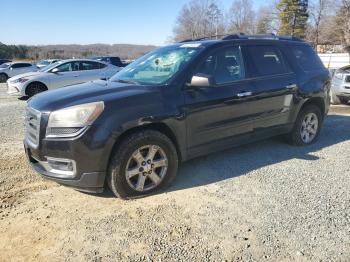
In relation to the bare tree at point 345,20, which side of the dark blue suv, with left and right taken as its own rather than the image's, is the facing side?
back

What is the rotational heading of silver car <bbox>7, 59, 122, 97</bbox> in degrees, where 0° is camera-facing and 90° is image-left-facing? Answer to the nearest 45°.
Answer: approximately 45°

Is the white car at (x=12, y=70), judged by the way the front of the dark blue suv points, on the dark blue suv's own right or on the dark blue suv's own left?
on the dark blue suv's own right

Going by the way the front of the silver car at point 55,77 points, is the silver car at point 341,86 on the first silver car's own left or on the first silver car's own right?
on the first silver car's own left

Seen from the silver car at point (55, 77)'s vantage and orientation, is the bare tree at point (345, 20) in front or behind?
behind

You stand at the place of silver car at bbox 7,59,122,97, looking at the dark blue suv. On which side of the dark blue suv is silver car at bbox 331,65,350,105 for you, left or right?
left

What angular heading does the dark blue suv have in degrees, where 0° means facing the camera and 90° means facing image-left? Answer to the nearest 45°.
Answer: approximately 45°

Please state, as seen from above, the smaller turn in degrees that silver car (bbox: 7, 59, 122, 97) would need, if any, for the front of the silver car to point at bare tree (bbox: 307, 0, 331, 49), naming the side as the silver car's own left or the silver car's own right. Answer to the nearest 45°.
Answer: approximately 180°

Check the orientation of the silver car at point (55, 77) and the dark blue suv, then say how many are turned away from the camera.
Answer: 0

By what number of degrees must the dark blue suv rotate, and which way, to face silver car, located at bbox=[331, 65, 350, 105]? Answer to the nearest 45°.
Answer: approximately 180°
